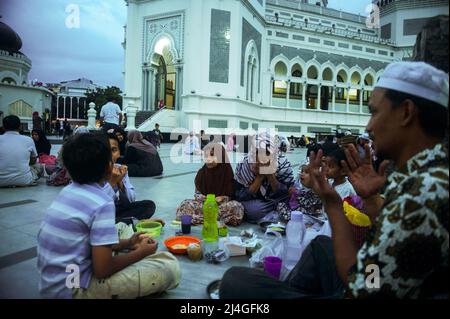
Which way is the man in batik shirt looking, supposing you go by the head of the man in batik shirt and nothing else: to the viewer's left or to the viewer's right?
to the viewer's left

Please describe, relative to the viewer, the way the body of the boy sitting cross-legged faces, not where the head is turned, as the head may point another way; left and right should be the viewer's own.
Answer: facing away from the viewer and to the right of the viewer

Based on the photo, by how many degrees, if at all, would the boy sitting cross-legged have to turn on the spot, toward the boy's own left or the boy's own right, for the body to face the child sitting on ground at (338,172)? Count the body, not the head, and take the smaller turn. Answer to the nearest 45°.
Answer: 0° — they already face them

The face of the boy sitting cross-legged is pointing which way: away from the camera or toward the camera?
away from the camera
